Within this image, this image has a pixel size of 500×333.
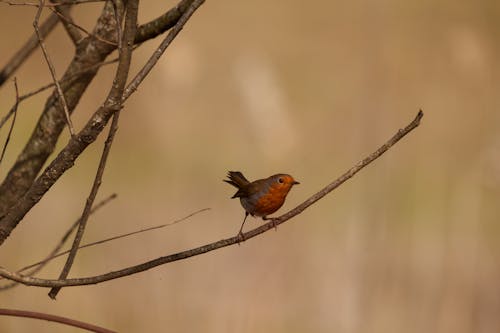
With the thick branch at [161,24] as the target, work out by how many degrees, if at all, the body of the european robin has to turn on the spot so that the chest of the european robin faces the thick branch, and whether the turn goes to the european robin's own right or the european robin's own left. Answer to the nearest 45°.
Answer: approximately 135° to the european robin's own right

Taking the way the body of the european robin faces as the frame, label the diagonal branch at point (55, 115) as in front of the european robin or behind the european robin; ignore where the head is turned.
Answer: behind

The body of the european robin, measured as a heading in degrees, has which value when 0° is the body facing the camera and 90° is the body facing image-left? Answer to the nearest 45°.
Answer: approximately 270°
